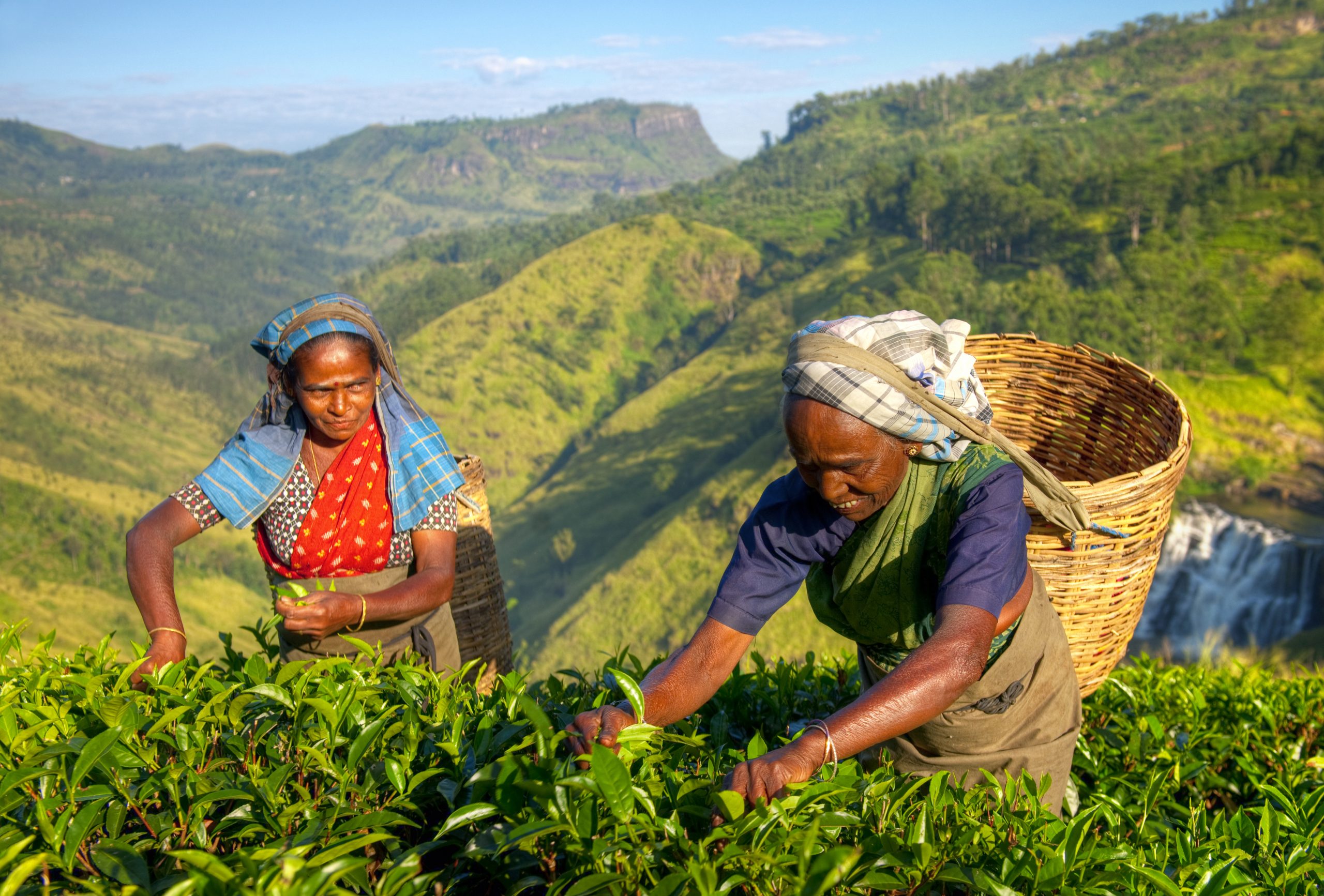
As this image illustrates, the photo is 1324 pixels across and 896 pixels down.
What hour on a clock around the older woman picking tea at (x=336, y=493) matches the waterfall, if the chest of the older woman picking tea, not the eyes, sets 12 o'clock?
The waterfall is roughly at 8 o'clock from the older woman picking tea.

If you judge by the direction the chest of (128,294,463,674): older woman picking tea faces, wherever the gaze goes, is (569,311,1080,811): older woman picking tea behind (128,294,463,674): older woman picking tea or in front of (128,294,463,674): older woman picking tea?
in front

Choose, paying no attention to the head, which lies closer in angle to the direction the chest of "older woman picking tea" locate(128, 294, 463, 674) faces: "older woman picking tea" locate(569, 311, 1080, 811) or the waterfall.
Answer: the older woman picking tea

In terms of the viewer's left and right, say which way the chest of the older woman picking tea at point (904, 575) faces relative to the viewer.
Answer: facing the viewer and to the left of the viewer

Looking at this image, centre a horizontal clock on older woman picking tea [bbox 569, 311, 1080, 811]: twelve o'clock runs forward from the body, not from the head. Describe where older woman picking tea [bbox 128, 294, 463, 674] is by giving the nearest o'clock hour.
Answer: older woman picking tea [bbox 128, 294, 463, 674] is roughly at 2 o'clock from older woman picking tea [bbox 569, 311, 1080, 811].

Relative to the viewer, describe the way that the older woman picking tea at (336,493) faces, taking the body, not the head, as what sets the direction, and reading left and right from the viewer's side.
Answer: facing the viewer

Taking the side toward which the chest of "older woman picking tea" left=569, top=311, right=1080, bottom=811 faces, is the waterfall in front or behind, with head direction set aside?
behind

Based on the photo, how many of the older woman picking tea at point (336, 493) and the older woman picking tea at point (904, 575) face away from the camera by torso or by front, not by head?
0

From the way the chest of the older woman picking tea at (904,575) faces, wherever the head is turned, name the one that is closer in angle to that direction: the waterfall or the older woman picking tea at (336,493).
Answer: the older woman picking tea
